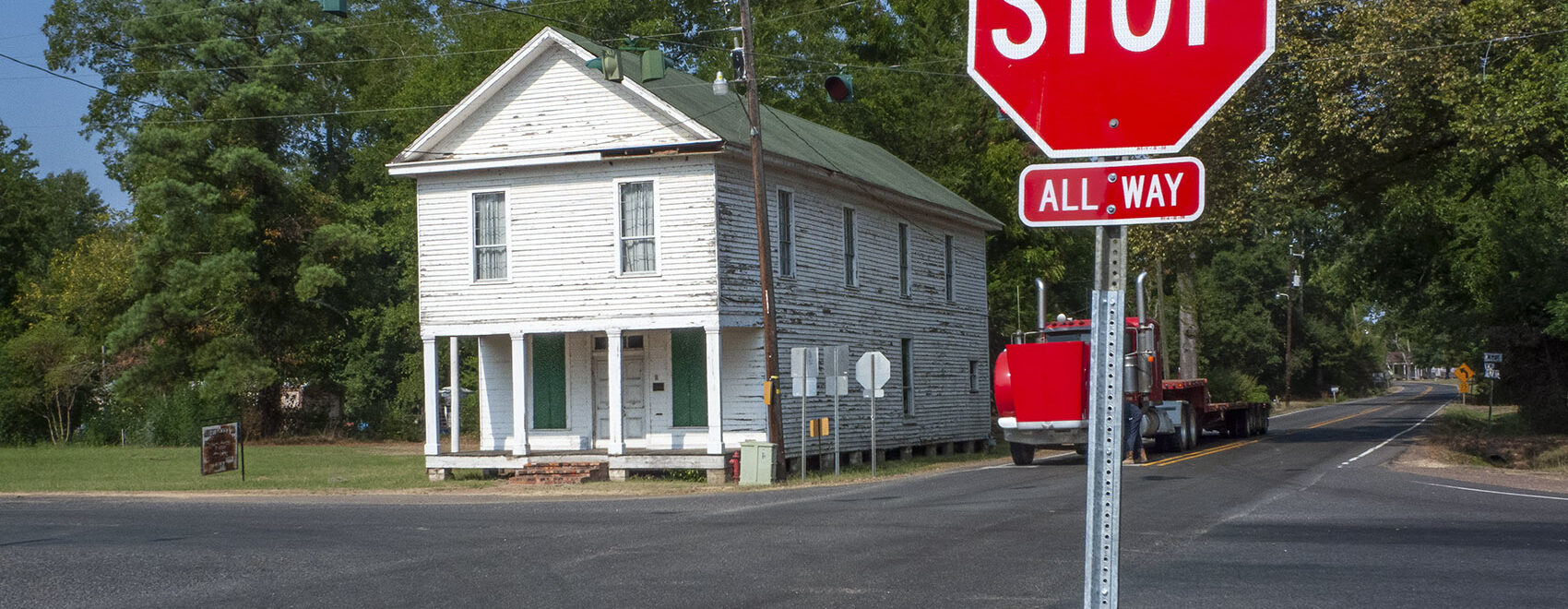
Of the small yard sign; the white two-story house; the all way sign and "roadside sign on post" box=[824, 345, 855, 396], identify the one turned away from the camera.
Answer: the roadside sign on post

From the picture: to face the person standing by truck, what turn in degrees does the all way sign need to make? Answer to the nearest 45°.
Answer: approximately 180°

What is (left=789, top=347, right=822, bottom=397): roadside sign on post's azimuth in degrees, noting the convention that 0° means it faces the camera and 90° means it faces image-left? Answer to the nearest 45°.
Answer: approximately 180°

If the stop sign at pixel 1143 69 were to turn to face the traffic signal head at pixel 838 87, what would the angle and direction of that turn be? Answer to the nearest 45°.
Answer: approximately 180°

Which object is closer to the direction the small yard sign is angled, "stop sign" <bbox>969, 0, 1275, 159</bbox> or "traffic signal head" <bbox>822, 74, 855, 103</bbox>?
the stop sign

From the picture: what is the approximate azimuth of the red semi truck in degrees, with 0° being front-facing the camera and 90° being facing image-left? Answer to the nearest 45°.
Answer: approximately 45°

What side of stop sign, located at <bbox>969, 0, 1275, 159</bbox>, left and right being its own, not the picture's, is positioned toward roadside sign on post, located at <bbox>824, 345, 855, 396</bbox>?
back

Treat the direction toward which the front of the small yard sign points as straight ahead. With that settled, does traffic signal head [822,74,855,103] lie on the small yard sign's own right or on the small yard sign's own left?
on the small yard sign's own left

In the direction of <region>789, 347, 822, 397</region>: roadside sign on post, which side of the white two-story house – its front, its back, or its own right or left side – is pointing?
left

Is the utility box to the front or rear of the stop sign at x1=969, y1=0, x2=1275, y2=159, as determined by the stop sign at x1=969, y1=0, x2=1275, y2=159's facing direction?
to the rear

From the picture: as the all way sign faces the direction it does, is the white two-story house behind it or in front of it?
behind
